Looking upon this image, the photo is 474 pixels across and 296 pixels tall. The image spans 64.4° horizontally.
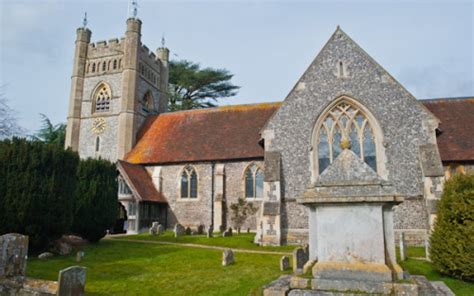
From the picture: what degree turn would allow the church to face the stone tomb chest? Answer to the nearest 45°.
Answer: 0° — it already faces it

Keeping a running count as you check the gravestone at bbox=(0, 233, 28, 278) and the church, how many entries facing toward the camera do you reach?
2

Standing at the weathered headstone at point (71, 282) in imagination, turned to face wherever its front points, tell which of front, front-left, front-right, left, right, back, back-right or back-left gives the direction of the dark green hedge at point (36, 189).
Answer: back

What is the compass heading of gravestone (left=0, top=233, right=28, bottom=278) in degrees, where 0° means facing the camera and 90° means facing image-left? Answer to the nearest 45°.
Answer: approximately 0°

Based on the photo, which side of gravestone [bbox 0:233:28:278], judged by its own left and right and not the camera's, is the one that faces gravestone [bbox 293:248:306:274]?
left

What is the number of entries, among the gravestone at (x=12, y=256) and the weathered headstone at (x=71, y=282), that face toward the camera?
2

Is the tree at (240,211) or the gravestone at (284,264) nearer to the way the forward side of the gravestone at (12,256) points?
the gravestone

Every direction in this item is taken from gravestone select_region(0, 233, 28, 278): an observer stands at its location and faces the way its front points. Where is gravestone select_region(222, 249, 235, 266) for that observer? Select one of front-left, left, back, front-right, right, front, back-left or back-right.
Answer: left

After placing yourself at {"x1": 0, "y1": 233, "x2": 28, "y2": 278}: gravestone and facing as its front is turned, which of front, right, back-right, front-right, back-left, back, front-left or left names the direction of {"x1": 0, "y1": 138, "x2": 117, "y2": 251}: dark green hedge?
back

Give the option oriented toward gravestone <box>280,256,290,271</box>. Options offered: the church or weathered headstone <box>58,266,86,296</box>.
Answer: the church

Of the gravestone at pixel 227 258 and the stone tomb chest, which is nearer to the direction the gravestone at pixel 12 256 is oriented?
the stone tomb chest

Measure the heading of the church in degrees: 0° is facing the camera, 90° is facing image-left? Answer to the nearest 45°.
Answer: approximately 0°
